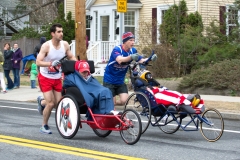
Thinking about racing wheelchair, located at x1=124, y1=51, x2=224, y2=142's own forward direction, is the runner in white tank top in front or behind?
behind

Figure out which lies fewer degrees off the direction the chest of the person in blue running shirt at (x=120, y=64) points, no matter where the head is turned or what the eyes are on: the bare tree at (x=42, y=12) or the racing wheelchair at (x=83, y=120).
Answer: the racing wheelchair

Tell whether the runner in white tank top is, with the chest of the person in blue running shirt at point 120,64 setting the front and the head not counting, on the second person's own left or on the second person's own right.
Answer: on the second person's own right

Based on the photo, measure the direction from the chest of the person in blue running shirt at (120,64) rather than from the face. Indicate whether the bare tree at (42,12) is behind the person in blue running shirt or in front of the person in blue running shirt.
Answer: behind

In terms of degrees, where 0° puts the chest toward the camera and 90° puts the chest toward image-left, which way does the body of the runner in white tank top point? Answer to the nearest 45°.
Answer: approximately 315°

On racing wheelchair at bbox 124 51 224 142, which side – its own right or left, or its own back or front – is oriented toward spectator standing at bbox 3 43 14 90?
back

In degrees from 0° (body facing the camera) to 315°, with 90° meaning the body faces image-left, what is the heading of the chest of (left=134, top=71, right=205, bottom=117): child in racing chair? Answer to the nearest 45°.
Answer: approximately 315°
